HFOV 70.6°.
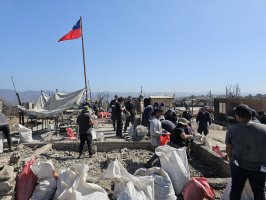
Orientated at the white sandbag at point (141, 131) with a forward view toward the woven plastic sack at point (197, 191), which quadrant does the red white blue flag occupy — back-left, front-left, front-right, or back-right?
back-right

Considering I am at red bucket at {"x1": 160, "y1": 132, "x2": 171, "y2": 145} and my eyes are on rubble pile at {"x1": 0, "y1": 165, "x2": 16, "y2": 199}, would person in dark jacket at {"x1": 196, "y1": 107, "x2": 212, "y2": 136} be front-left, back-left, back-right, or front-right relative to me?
back-right
